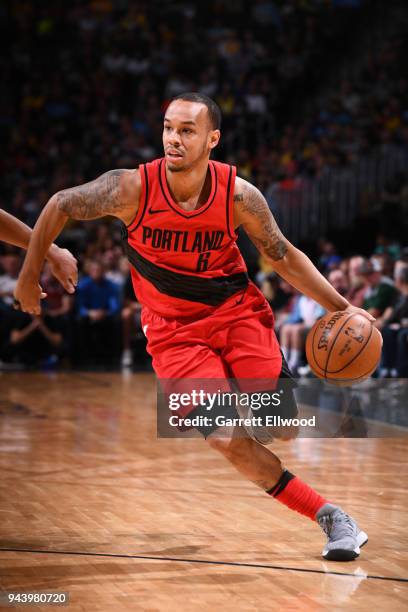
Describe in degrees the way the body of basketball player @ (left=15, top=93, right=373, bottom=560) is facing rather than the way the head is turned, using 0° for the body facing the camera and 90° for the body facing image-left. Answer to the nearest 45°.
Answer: approximately 0°

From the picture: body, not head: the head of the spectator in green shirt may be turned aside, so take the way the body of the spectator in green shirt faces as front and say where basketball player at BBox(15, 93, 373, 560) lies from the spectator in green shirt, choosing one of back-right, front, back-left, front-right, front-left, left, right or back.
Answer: front-left

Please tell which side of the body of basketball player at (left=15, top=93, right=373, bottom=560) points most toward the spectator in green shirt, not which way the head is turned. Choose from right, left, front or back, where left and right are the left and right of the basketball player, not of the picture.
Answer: back

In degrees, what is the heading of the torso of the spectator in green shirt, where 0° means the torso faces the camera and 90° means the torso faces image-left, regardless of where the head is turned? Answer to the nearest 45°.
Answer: approximately 45°
